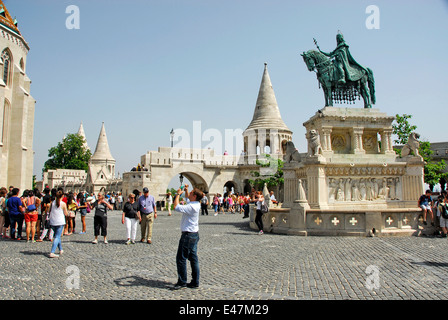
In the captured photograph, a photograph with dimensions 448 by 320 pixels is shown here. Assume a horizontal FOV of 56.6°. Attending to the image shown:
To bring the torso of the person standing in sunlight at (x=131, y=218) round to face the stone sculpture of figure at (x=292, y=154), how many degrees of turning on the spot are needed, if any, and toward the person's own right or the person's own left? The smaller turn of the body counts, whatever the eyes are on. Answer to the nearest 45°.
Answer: approximately 135° to the person's own left

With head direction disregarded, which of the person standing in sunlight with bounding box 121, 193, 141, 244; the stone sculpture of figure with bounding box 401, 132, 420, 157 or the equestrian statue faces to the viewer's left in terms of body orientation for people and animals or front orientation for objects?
the equestrian statue

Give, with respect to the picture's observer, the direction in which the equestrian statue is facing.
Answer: facing to the left of the viewer

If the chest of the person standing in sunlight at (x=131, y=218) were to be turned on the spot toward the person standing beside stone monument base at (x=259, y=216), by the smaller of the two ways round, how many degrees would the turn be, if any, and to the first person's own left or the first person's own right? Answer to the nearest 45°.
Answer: approximately 90° to the first person's own left

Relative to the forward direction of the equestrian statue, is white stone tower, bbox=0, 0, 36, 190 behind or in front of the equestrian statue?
in front

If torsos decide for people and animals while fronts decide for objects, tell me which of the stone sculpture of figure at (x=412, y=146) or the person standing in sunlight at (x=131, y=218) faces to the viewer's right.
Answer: the stone sculpture of figure

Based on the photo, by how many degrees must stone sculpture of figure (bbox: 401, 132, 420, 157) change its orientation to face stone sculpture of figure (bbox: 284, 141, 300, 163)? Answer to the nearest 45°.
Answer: approximately 180°

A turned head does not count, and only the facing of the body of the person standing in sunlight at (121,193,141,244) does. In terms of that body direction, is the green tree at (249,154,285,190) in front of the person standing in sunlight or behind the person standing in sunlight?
behind

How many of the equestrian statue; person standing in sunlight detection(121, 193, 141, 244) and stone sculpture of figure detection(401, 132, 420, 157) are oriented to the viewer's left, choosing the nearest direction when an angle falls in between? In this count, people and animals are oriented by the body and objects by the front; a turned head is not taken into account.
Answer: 1

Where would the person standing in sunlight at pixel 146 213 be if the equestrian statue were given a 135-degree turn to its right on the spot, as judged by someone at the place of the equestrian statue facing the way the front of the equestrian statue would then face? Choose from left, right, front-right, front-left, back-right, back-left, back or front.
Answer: back
